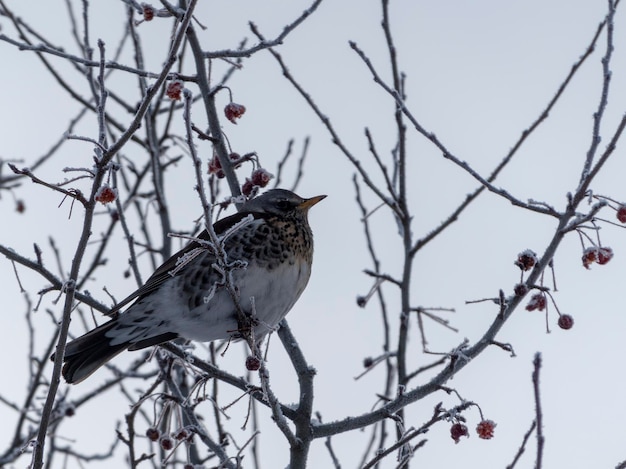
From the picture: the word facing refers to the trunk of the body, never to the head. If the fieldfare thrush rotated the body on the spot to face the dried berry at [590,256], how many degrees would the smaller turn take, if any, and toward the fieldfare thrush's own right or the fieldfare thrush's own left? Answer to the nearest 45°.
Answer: approximately 45° to the fieldfare thrush's own right

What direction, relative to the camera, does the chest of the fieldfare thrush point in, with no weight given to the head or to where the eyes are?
to the viewer's right

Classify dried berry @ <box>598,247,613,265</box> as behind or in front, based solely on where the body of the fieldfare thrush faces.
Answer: in front

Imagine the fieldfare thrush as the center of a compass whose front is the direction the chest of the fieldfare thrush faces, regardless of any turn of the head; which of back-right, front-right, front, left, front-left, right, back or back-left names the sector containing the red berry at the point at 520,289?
front-right
